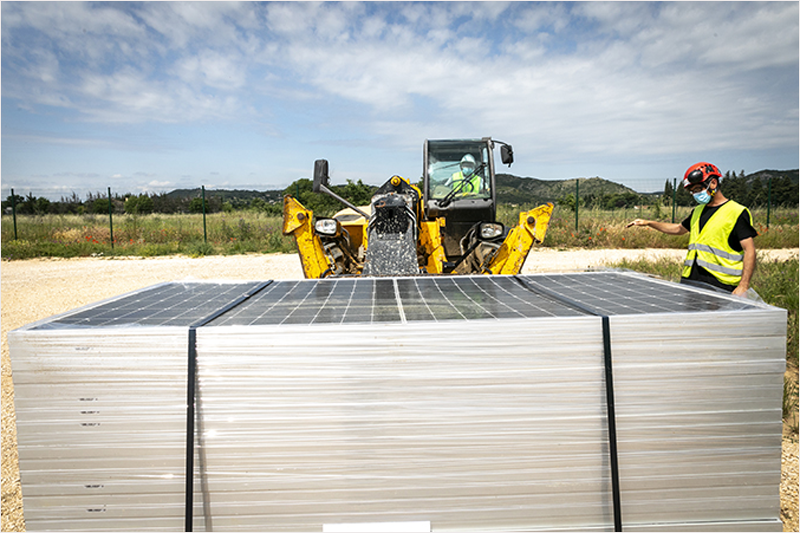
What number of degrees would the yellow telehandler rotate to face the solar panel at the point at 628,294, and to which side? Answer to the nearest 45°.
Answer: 0° — it already faces it

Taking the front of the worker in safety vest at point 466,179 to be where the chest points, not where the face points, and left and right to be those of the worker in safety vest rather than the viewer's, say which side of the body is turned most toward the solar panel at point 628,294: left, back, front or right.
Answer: front

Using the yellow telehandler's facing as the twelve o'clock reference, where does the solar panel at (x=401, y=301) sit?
The solar panel is roughly at 12 o'clock from the yellow telehandler.

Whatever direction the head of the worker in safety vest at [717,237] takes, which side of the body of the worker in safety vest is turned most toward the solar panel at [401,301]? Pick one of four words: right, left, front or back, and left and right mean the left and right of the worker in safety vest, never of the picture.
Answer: front

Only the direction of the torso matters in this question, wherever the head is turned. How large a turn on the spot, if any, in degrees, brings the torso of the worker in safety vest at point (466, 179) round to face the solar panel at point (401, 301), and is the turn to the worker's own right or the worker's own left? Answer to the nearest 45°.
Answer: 0° — they already face it

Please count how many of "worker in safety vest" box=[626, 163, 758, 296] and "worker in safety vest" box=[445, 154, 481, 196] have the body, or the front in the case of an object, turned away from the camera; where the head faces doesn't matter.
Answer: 0

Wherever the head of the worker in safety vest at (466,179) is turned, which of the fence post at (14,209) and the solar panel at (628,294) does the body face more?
the solar panel

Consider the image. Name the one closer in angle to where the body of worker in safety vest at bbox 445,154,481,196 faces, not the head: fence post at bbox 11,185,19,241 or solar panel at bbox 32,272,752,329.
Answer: the solar panel

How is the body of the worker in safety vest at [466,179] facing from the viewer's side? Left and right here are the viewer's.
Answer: facing the viewer

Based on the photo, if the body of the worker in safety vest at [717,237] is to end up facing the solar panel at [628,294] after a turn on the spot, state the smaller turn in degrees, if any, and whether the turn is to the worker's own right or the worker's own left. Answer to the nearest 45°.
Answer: approximately 45° to the worker's own left

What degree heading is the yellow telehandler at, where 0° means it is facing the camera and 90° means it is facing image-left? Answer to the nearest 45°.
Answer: approximately 0°

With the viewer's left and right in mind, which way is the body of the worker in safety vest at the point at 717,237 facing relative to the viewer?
facing the viewer and to the left of the viewer
